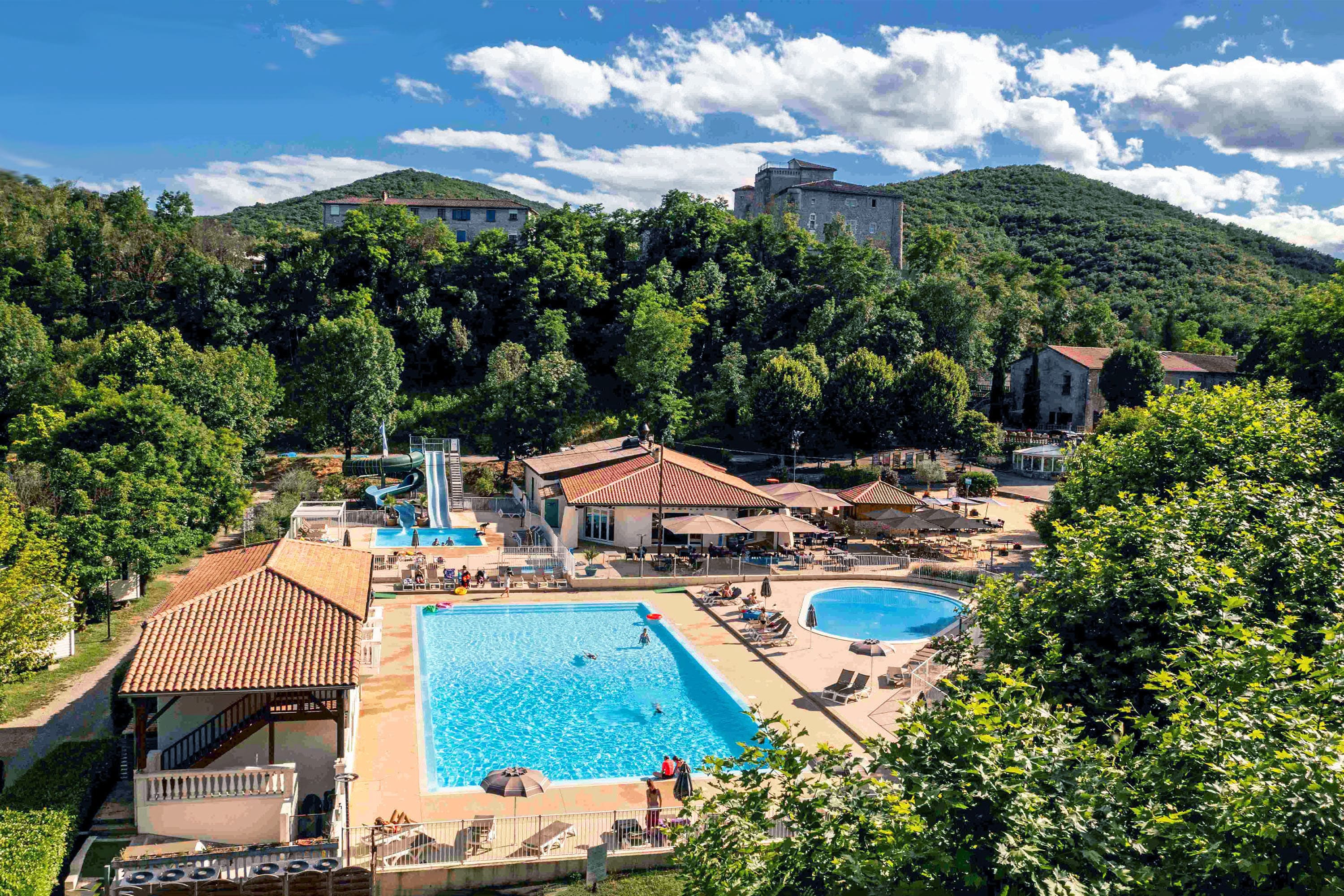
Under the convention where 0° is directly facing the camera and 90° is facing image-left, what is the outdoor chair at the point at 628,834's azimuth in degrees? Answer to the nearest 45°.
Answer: approximately 180°

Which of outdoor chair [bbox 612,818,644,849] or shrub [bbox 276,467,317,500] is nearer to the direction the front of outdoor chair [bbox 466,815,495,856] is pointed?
the shrub

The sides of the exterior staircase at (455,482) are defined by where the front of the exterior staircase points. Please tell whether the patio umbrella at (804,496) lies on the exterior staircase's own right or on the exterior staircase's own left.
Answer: on the exterior staircase's own left

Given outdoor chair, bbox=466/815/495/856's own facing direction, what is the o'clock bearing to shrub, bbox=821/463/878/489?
The shrub is roughly at 1 o'clock from the outdoor chair.

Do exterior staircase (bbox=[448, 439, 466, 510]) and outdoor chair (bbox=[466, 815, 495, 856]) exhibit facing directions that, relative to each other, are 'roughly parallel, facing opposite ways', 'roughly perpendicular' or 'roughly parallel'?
roughly parallel, facing opposite ways

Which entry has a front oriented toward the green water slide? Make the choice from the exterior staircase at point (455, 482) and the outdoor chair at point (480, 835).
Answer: the outdoor chair

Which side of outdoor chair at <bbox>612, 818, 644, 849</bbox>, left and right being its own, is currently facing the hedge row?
left

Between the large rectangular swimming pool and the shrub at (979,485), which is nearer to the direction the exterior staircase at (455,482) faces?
the large rectangular swimming pool

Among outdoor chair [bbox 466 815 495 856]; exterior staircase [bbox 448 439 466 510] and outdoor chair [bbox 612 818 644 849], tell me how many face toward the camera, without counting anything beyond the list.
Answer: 1

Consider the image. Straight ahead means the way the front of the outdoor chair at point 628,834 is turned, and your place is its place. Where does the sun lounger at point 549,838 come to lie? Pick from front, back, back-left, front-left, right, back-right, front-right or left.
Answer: left

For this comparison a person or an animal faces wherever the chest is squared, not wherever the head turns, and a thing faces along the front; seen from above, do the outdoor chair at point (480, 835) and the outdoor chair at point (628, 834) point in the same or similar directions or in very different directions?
same or similar directions

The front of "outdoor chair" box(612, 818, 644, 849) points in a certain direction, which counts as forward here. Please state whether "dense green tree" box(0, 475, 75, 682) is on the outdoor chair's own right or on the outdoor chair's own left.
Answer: on the outdoor chair's own left

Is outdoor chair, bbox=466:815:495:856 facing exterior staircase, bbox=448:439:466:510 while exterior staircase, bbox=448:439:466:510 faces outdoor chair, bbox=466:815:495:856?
yes

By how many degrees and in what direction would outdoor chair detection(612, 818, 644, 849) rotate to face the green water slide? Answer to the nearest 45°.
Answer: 0° — it already faces it

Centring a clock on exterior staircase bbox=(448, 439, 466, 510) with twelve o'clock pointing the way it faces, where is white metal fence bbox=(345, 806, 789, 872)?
The white metal fence is roughly at 12 o'clock from the exterior staircase.

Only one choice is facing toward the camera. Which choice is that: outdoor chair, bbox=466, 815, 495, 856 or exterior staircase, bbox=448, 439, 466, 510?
the exterior staircase

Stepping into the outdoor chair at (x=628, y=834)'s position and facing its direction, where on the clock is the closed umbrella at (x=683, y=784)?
The closed umbrella is roughly at 1 o'clock from the outdoor chair.
